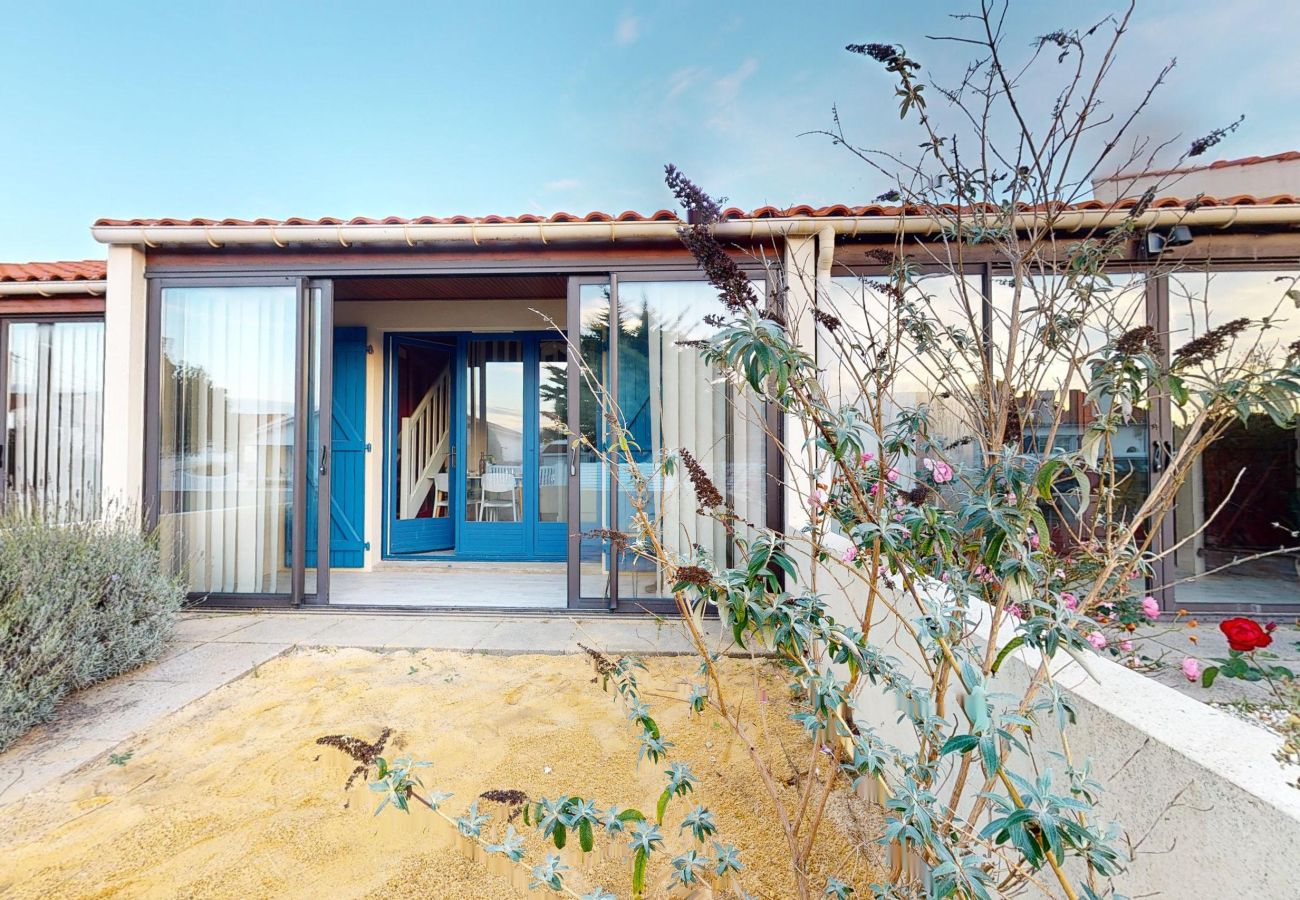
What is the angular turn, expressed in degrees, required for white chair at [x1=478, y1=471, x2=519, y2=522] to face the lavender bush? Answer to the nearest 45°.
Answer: approximately 135° to its left

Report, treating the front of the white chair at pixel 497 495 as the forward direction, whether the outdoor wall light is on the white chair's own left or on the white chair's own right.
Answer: on the white chair's own right

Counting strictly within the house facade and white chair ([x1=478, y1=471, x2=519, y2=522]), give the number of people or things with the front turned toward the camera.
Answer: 1

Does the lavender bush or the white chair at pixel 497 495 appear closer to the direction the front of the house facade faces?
the lavender bush

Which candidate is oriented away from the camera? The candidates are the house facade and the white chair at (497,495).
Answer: the white chair

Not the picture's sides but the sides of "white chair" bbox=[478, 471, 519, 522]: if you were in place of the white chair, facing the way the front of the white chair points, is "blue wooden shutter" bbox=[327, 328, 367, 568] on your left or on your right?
on your left

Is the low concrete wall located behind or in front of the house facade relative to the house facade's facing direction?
in front

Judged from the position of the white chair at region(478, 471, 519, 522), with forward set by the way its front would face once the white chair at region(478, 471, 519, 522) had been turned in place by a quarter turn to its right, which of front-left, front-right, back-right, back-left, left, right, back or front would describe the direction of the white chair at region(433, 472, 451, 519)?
back-left

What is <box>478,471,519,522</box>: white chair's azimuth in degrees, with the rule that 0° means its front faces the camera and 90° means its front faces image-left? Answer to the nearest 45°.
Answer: approximately 180°

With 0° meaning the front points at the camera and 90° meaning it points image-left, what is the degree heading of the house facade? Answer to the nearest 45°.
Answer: approximately 0°

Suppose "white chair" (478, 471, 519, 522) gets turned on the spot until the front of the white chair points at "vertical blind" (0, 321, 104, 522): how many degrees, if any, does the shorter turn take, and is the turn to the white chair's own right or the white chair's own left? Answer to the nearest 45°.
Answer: approximately 90° to the white chair's own left

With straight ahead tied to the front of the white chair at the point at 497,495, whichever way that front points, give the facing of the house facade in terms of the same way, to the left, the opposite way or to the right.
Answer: the opposite way
